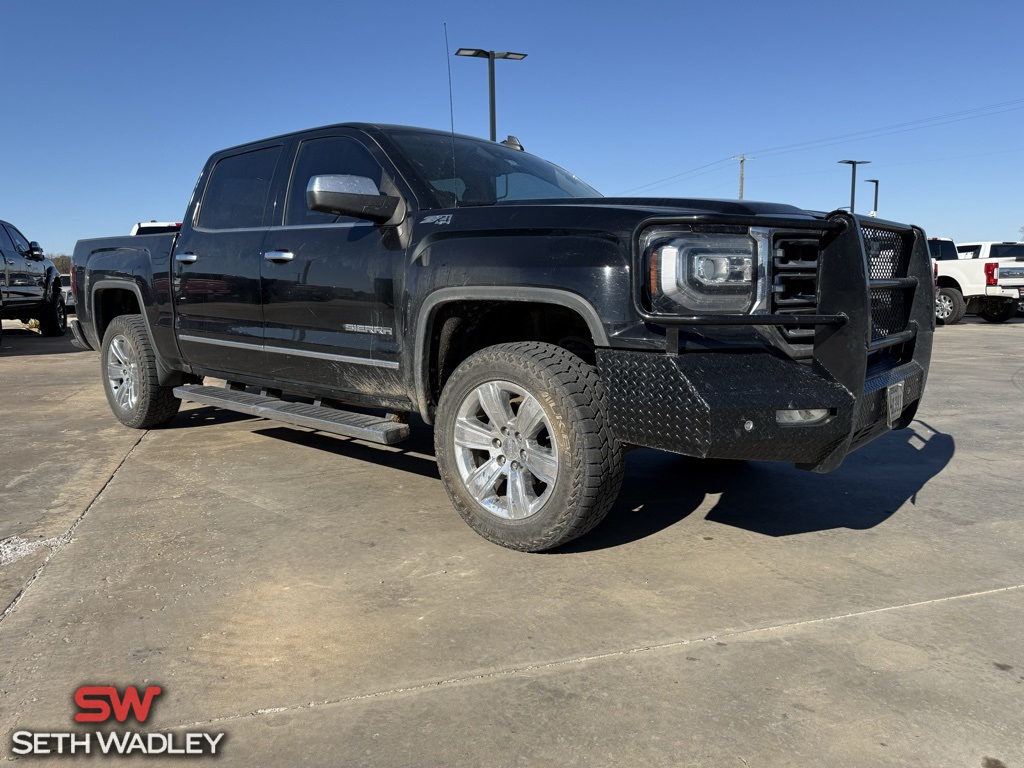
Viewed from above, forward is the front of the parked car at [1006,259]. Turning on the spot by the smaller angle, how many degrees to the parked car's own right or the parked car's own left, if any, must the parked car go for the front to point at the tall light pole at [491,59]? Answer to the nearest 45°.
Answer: approximately 90° to the parked car's own left

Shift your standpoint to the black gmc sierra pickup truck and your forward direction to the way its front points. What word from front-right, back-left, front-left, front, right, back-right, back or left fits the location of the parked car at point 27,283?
back

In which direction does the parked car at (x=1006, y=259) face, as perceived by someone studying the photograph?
facing away from the viewer and to the left of the viewer

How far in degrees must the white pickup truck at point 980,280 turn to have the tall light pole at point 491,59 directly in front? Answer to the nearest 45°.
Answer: approximately 90° to its left

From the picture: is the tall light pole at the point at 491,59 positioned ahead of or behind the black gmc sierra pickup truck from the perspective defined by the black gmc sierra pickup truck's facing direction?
behind

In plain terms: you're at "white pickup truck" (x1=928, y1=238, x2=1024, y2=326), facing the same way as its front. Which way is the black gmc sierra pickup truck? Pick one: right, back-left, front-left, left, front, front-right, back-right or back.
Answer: back-left

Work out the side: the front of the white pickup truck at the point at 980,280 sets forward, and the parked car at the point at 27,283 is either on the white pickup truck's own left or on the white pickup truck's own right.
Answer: on the white pickup truck's own left

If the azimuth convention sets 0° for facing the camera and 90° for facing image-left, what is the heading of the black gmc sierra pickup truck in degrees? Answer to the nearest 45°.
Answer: approximately 315°
